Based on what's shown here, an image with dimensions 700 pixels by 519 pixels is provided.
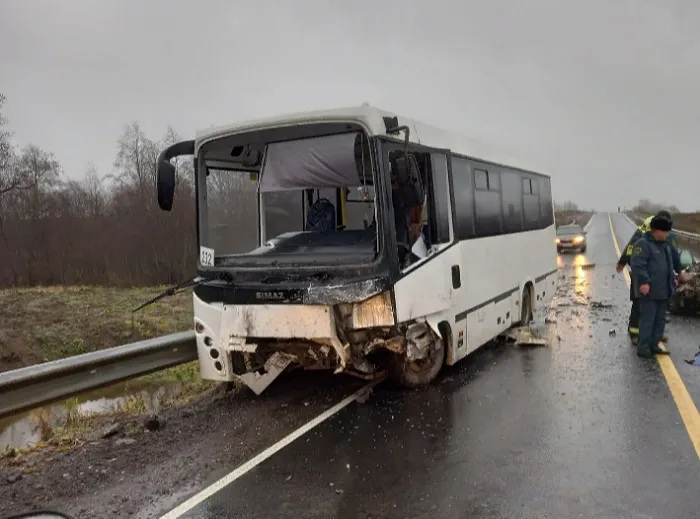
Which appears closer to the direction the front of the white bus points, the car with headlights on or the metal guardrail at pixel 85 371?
the metal guardrail

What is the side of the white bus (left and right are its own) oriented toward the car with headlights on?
back

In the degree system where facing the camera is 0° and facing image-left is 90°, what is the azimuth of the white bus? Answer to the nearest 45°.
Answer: approximately 45°

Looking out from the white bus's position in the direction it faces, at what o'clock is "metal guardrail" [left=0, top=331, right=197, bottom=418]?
The metal guardrail is roughly at 1 o'clock from the white bus.
